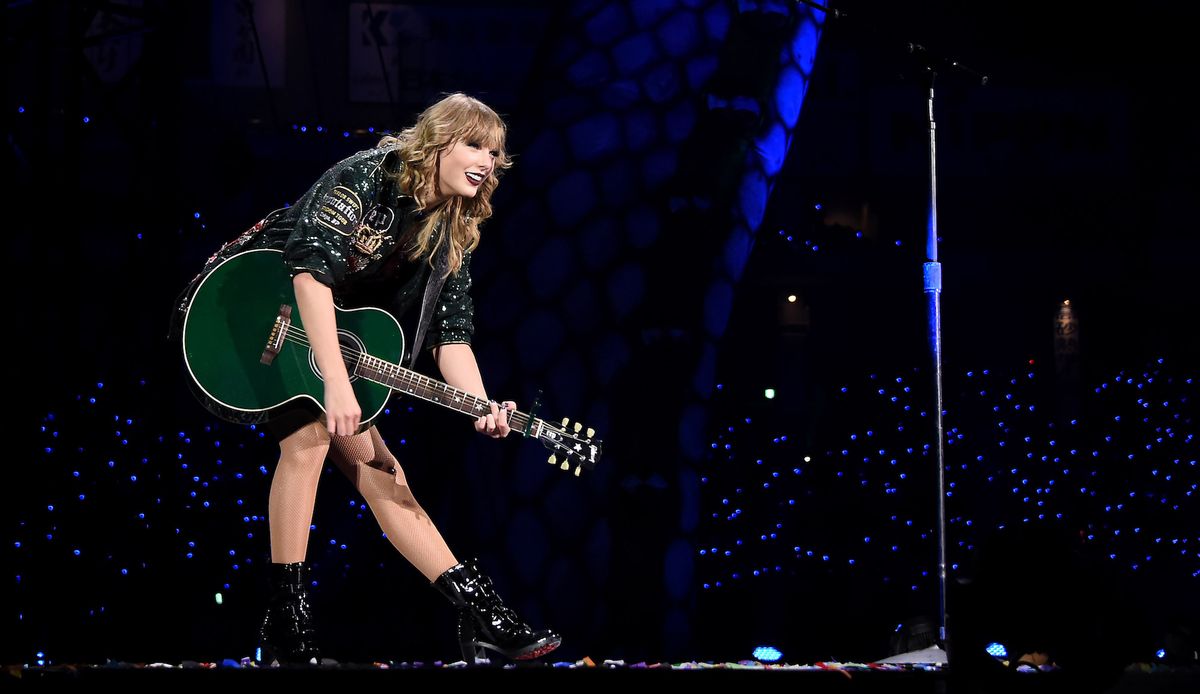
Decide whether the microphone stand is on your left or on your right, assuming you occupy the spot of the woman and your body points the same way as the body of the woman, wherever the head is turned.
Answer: on your left

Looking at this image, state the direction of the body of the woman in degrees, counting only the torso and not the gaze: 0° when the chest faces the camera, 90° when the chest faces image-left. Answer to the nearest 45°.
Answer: approximately 315°
